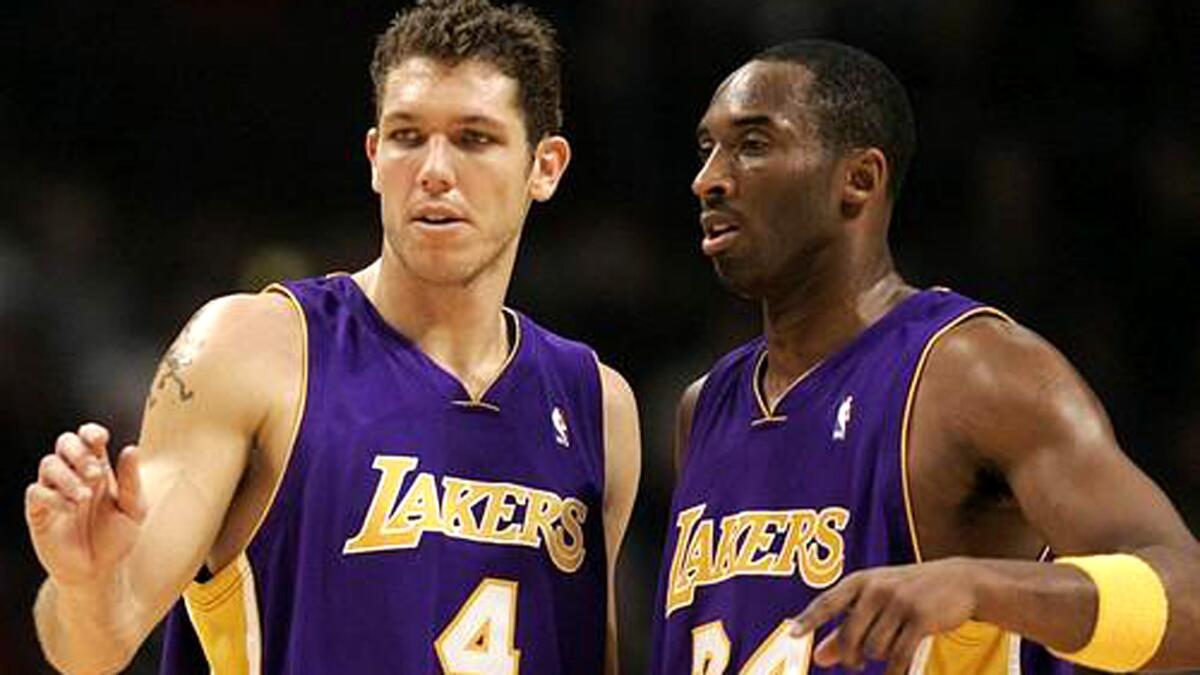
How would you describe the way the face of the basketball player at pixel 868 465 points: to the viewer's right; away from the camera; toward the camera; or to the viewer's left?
to the viewer's left

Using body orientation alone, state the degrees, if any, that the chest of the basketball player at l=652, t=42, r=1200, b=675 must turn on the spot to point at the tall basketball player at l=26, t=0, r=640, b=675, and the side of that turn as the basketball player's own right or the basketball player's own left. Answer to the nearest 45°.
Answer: approximately 45° to the basketball player's own right

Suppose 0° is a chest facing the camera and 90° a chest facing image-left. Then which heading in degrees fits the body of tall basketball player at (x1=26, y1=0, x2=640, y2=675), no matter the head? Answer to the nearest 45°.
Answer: approximately 315°

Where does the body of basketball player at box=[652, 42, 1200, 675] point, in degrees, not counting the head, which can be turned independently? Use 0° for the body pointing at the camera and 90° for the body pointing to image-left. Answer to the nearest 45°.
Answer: approximately 45°
